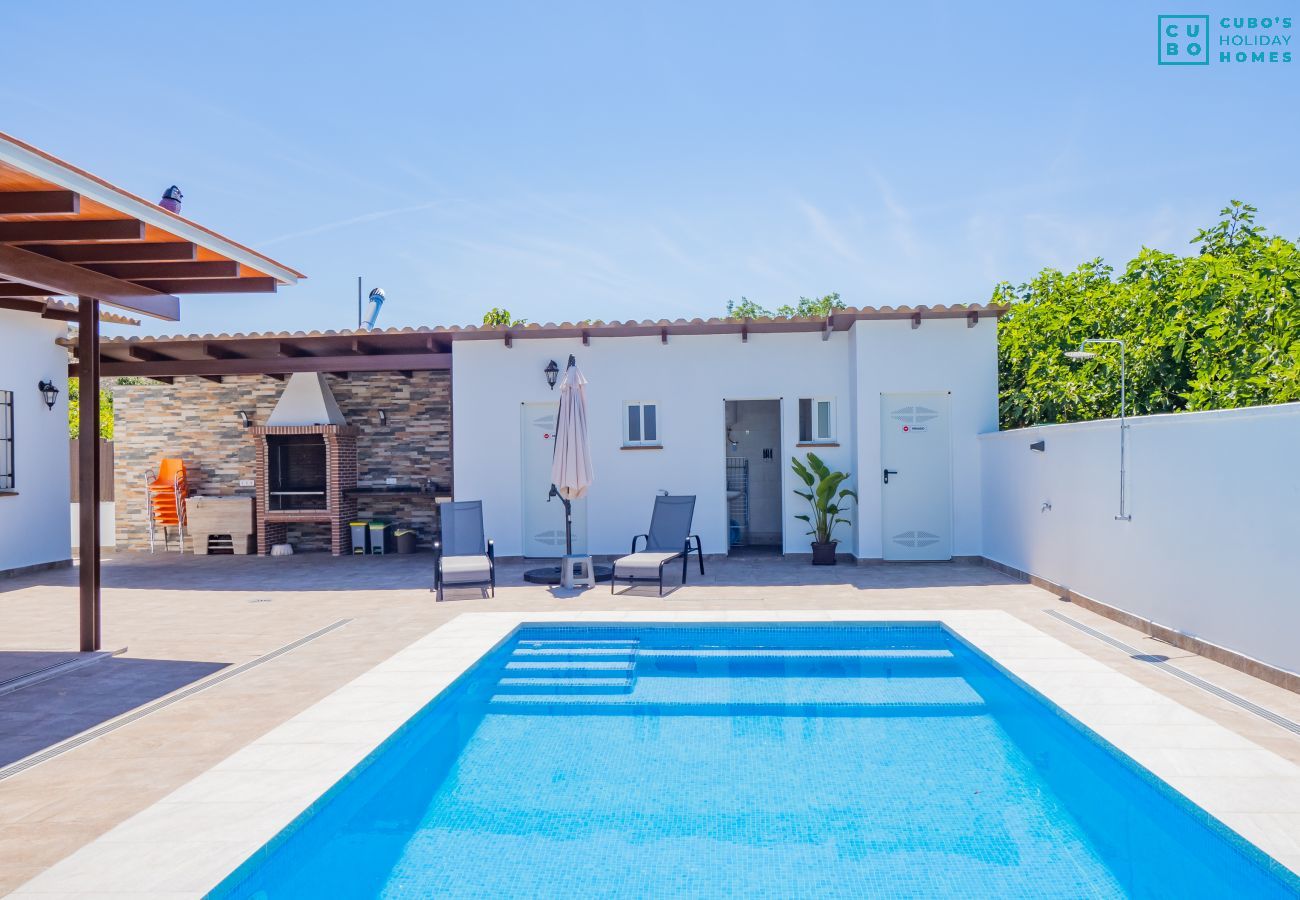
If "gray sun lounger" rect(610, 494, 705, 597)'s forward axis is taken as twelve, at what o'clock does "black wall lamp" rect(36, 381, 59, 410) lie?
The black wall lamp is roughly at 2 o'clock from the gray sun lounger.

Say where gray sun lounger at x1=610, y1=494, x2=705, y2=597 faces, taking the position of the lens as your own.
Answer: facing the viewer and to the left of the viewer

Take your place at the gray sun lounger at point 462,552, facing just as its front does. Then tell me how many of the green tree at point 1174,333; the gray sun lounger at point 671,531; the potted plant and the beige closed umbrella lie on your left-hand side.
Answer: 4

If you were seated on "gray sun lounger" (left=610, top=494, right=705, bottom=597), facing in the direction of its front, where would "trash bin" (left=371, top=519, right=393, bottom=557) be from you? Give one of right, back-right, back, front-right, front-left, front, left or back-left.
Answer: right

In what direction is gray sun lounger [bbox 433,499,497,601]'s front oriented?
toward the camera

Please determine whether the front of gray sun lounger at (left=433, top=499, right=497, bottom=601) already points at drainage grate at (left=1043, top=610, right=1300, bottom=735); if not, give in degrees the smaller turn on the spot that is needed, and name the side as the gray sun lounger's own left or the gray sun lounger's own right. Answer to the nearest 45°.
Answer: approximately 45° to the gray sun lounger's own left

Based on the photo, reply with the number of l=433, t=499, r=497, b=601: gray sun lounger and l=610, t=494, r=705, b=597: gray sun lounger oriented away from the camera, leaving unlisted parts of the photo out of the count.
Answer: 0

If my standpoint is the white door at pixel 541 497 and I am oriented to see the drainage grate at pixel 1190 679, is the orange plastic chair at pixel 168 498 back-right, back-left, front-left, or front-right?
back-right

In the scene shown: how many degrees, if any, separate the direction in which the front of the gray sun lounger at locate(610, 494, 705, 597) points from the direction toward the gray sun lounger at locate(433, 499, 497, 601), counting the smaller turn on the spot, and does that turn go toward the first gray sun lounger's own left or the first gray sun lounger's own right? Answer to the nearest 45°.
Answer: approximately 45° to the first gray sun lounger's own right

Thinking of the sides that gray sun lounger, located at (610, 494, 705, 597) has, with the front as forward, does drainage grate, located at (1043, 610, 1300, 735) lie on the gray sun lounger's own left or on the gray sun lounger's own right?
on the gray sun lounger's own left

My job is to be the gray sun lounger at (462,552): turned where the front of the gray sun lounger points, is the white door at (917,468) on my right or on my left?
on my left

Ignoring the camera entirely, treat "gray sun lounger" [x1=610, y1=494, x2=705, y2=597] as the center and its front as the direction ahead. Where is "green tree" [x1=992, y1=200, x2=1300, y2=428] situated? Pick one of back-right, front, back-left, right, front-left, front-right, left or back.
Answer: back-left

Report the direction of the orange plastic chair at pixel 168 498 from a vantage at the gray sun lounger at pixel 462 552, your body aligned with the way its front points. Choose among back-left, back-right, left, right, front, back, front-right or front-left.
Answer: back-right

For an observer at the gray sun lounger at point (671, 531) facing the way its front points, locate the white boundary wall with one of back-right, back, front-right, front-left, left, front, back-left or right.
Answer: left

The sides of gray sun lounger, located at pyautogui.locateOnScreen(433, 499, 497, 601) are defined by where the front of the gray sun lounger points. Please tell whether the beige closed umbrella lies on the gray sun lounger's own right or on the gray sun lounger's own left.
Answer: on the gray sun lounger's own left

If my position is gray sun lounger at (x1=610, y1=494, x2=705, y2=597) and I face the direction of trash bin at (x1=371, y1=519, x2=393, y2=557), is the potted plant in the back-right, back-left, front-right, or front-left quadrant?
back-right

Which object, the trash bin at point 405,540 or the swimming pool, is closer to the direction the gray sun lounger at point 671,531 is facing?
the swimming pool
